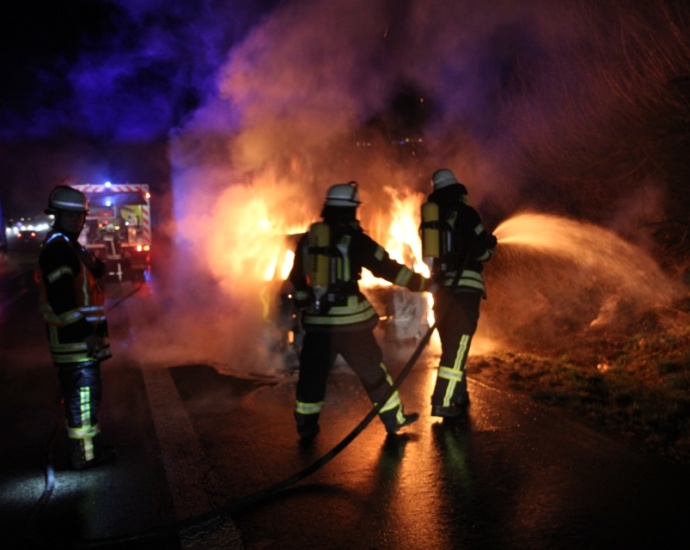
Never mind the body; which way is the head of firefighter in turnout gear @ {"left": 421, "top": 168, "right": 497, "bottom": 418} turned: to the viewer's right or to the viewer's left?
to the viewer's right

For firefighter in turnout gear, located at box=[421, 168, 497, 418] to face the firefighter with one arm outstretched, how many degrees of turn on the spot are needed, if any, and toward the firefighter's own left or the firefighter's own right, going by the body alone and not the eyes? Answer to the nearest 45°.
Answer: approximately 180°

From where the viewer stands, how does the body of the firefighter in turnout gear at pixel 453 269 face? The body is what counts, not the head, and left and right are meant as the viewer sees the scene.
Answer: facing away from the viewer and to the right of the viewer
